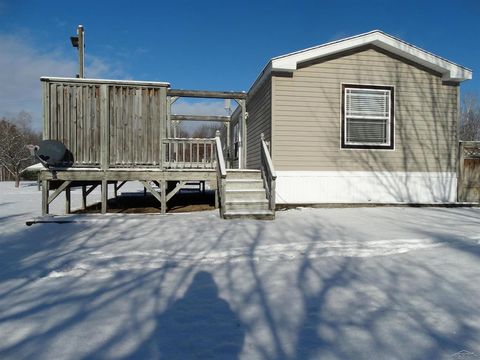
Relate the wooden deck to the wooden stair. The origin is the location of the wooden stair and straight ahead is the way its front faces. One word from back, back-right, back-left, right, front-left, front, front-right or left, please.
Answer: right

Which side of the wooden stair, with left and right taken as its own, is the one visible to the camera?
front

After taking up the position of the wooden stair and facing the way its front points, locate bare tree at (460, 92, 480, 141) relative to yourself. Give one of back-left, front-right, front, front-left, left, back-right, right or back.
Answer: back-left

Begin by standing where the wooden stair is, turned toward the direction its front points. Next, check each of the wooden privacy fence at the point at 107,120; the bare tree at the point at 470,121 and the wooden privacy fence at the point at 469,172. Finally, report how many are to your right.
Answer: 1

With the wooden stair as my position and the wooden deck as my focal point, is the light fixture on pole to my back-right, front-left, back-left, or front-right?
front-right

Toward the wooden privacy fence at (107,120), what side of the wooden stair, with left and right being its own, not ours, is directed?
right

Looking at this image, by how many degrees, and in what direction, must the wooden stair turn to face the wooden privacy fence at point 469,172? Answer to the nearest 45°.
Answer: approximately 90° to its left

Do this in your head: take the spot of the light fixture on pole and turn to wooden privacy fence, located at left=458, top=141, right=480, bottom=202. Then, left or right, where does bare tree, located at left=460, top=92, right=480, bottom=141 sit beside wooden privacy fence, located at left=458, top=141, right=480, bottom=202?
left

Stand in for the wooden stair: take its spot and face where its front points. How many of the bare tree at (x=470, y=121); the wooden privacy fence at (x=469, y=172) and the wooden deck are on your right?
1

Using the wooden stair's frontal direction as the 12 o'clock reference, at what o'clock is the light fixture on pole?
The light fixture on pole is roughly at 4 o'clock from the wooden stair.
